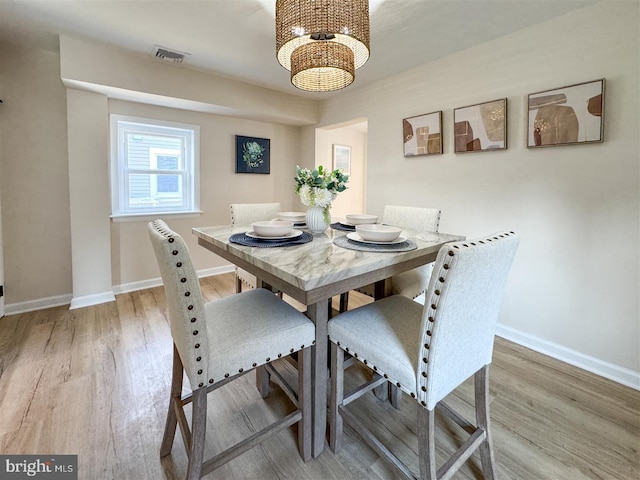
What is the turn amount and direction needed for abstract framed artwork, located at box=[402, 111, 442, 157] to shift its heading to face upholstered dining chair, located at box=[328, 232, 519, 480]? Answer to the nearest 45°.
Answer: approximately 45° to its left

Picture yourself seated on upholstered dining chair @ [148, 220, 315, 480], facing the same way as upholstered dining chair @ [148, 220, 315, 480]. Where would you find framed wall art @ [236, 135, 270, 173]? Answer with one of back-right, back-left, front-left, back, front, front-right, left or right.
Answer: front-left

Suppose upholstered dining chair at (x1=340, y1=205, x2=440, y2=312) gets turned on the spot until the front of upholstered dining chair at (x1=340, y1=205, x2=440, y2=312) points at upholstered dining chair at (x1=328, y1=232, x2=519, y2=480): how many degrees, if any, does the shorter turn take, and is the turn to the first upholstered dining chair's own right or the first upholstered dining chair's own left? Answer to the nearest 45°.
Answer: approximately 45° to the first upholstered dining chair's own left

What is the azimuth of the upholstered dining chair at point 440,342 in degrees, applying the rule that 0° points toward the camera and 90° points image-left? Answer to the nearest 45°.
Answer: approximately 135°

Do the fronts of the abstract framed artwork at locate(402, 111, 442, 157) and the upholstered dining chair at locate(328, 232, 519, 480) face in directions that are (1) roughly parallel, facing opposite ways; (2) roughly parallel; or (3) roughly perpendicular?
roughly perpendicular

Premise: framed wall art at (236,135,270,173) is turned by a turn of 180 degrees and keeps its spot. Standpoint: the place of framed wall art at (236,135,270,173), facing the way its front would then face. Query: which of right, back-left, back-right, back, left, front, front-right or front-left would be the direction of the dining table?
back-left

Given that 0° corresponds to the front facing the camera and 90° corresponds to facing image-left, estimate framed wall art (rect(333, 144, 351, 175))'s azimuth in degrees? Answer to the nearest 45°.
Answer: approximately 315°

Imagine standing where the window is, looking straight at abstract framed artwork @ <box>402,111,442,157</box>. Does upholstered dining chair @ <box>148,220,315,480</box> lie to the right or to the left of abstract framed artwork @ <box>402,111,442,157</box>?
right

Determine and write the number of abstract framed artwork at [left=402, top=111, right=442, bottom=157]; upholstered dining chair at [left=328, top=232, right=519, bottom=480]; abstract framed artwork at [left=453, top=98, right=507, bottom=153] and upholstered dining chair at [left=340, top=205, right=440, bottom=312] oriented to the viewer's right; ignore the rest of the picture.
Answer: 0

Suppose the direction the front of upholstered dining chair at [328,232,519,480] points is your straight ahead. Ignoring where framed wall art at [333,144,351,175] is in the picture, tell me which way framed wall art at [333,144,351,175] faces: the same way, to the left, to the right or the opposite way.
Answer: the opposite way

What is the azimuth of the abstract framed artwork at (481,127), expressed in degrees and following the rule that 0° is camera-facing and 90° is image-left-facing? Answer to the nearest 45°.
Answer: approximately 45°

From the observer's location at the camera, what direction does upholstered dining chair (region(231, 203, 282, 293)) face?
facing the viewer and to the right of the viewer

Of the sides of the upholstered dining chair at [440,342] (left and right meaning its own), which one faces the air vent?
front
